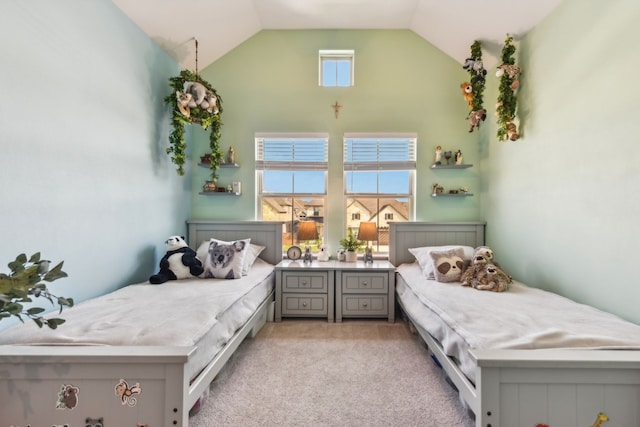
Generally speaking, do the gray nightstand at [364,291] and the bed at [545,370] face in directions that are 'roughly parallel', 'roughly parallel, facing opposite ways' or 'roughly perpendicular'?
roughly parallel

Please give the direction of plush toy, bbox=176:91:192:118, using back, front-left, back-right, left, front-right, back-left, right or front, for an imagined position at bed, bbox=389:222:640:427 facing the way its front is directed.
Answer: right

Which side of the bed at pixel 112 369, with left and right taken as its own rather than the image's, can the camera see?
front

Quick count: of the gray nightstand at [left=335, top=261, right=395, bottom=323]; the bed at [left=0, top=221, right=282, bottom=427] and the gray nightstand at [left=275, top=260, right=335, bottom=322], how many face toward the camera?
3

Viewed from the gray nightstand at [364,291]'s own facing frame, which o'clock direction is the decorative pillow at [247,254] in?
The decorative pillow is roughly at 3 o'clock from the gray nightstand.

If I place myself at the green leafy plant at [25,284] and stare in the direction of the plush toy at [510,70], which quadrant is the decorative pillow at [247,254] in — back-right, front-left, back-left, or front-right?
front-left

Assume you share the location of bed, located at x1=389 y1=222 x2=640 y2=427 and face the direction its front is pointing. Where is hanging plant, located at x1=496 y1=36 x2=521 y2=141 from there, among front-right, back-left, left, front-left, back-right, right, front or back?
back

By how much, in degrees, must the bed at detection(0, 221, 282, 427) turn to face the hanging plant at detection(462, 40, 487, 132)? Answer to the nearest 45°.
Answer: approximately 90° to its left

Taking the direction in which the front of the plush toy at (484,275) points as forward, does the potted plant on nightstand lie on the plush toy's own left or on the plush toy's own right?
on the plush toy's own right

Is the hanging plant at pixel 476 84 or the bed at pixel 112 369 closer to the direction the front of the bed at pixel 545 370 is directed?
the bed

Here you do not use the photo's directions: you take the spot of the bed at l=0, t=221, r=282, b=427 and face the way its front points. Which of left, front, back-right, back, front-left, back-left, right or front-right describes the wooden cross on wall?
back-left

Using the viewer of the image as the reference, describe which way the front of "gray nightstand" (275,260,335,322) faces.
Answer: facing the viewer
